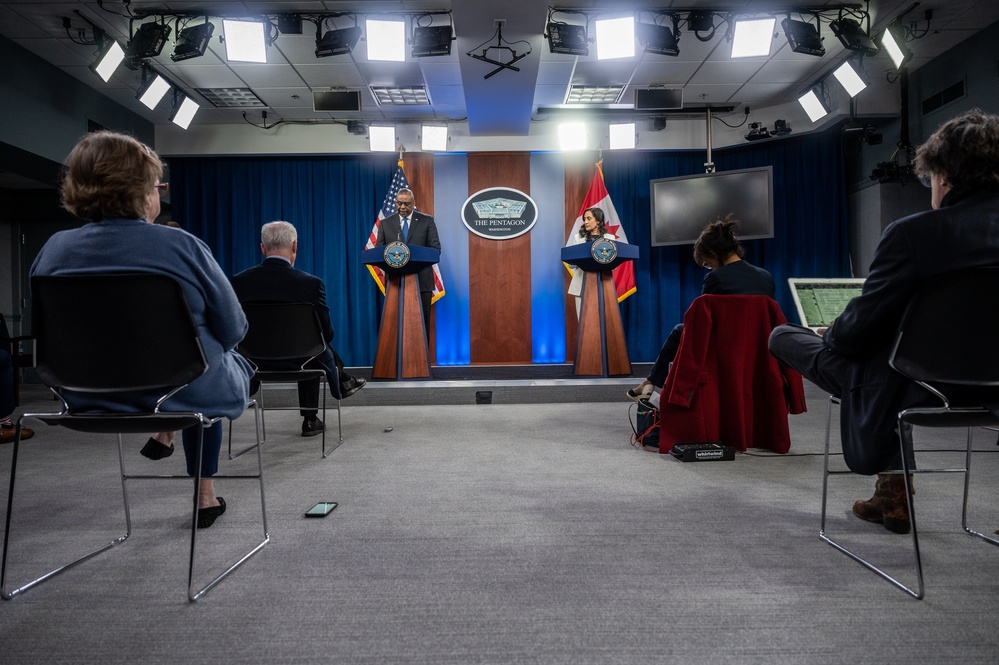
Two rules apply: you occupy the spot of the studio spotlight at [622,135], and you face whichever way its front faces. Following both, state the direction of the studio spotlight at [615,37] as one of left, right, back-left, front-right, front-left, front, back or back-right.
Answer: front

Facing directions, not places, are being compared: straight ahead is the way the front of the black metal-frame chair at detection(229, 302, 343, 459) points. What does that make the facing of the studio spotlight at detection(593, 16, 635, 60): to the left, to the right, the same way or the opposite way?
the opposite way

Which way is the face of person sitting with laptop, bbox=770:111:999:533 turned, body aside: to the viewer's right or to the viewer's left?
to the viewer's left

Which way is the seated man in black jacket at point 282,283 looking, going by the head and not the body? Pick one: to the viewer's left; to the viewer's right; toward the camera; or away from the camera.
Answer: away from the camera

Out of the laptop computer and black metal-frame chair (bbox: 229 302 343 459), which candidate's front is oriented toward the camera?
the laptop computer

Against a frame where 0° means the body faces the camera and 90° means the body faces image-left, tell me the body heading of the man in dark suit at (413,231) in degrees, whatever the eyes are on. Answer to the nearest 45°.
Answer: approximately 0°

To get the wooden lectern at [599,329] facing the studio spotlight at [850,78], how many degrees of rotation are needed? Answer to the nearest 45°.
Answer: approximately 90° to its left

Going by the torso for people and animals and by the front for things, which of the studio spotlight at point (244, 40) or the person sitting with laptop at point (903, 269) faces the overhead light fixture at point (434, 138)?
the person sitting with laptop

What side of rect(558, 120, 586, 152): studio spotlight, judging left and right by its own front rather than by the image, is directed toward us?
front

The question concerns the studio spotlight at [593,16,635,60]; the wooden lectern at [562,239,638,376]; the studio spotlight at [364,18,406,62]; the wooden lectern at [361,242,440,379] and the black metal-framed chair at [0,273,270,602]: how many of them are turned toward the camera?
4

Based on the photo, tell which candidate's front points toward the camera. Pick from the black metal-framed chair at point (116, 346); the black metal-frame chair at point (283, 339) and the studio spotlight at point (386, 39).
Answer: the studio spotlight

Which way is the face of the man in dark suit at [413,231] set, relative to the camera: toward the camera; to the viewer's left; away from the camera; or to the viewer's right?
toward the camera

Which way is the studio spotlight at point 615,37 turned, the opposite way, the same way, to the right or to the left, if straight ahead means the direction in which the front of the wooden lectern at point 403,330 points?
the same way

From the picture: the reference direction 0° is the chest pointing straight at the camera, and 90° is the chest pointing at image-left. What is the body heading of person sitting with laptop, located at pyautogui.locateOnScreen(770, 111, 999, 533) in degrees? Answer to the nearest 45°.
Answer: approximately 135°

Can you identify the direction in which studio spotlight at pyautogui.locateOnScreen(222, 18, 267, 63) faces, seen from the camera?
facing the viewer

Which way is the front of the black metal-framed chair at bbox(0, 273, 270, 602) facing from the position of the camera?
facing away from the viewer and to the right of the viewer

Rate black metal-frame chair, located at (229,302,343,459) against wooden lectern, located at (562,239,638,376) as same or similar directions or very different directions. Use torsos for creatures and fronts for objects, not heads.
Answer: very different directions

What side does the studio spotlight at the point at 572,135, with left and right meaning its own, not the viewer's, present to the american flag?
right

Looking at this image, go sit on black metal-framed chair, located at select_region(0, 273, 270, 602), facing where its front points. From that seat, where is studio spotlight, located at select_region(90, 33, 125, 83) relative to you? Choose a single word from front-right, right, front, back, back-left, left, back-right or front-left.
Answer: front-left

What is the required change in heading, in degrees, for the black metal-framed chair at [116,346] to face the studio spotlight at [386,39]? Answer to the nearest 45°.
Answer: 0° — it already faces it

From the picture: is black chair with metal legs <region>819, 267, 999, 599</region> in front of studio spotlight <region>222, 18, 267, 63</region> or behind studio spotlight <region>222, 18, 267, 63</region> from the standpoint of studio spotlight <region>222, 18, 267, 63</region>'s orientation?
in front
